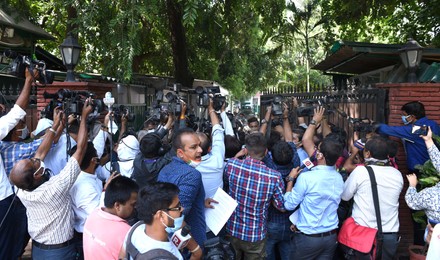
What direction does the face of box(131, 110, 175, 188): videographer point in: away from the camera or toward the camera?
away from the camera

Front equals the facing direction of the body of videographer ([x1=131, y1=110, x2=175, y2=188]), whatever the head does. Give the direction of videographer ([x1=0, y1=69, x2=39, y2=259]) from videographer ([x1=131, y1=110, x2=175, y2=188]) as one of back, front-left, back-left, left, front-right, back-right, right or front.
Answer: back-left

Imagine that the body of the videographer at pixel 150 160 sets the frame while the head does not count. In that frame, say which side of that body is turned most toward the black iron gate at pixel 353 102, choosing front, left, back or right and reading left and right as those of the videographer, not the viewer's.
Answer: front

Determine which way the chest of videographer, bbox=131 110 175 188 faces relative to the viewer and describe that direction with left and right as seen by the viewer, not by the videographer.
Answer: facing away from the viewer and to the right of the viewer

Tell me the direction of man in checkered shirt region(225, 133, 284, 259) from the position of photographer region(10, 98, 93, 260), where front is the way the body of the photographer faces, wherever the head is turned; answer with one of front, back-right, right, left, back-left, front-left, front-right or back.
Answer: front-right

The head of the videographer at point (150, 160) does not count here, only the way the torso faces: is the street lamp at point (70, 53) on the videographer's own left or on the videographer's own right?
on the videographer's own left

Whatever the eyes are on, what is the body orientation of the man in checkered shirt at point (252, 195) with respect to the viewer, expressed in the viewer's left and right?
facing away from the viewer

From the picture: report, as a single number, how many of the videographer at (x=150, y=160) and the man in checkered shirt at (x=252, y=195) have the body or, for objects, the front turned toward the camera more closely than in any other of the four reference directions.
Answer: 0

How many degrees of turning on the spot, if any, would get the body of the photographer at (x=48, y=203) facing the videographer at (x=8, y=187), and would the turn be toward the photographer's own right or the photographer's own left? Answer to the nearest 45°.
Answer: approximately 45° to the photographer's own left

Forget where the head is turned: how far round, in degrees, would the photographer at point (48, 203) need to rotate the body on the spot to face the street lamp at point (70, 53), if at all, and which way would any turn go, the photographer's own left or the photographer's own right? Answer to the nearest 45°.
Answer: approximately 45° to the photographer's own left

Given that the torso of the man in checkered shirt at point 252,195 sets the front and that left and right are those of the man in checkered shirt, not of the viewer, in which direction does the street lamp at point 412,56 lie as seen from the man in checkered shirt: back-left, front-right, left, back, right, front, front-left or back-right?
front-right

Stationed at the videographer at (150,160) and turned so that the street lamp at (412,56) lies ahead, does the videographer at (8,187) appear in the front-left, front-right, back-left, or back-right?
back-right

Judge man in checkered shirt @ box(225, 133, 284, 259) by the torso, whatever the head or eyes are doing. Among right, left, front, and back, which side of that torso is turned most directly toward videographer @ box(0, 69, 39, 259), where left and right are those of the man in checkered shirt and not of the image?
left

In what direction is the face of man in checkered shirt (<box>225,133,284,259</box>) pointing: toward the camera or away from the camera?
away from the camera
